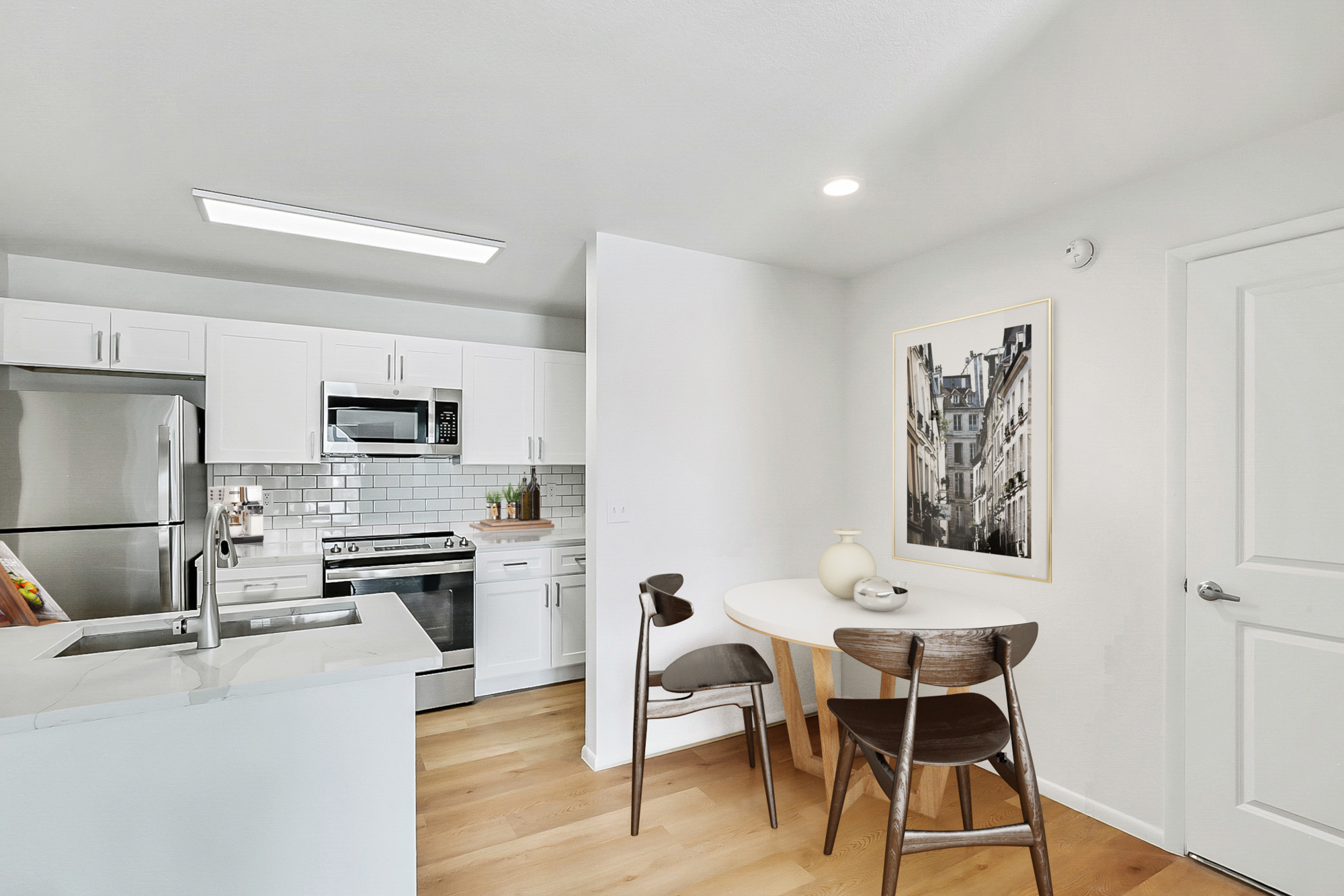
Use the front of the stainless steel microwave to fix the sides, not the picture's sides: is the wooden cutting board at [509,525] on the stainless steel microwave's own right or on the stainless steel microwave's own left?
on the stainless steel microwave's own left

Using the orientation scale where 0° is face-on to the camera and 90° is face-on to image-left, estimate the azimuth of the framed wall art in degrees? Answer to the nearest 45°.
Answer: approximately 45°

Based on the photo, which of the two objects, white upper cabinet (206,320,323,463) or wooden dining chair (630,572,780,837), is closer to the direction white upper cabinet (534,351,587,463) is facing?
the wooden dining chair

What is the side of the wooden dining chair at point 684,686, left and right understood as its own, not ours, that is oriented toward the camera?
right

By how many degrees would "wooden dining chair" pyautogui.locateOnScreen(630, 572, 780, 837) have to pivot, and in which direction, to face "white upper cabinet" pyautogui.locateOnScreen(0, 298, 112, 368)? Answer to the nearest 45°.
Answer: approximately 180°
